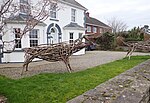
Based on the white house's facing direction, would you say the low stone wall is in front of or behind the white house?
in front

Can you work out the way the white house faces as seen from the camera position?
facing the viewer and to the right of the viewer
